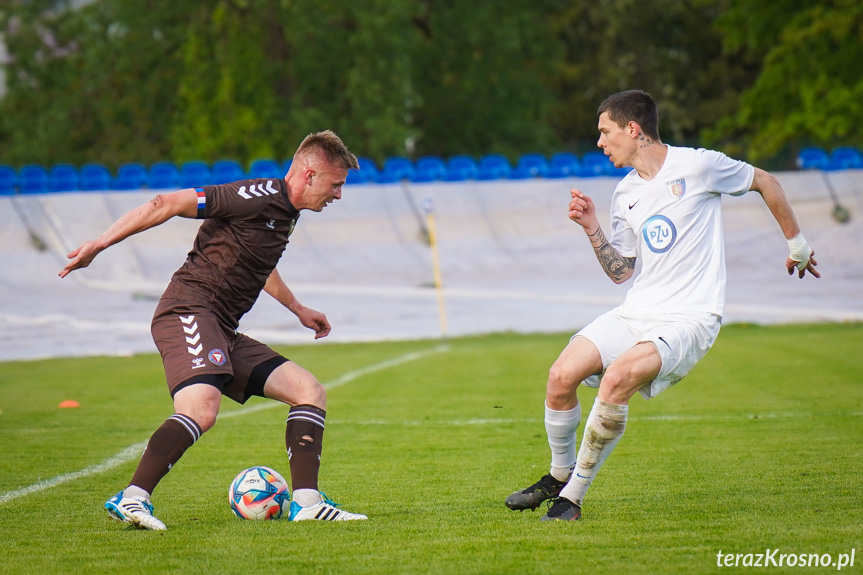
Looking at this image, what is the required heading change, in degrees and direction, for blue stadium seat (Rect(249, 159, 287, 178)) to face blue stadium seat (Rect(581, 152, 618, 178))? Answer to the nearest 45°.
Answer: approximately 90° to its left

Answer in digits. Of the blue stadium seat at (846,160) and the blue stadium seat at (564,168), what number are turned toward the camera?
2

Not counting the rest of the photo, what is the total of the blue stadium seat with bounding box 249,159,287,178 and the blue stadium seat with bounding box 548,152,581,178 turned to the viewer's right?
0

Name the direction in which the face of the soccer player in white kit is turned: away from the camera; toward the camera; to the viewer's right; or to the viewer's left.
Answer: to the viewer's left

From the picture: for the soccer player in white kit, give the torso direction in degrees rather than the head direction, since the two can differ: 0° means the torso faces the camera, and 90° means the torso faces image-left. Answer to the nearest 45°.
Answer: approximately 45°

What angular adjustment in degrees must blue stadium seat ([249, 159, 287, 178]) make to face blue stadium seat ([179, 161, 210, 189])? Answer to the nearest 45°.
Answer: approximately 90° to its right

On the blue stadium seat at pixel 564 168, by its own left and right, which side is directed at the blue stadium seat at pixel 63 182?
right

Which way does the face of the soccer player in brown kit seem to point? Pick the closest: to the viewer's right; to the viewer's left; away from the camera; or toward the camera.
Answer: to the viewer's right

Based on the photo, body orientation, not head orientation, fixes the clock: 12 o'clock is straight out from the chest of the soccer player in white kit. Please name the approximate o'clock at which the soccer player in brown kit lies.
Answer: The soccer player in brown kit is roughly at 1 o'clock from the soccer player in white kit.

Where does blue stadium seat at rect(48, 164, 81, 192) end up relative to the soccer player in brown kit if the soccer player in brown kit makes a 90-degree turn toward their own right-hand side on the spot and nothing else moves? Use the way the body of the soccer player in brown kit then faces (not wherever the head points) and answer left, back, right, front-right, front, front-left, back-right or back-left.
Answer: back

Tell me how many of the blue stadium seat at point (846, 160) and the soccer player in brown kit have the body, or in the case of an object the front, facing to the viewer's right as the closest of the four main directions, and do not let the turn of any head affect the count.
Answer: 1

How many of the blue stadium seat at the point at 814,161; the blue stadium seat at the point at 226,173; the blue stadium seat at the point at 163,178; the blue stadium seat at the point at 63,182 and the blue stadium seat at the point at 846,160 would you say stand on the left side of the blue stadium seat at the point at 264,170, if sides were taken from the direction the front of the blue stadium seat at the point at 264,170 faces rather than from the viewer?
2

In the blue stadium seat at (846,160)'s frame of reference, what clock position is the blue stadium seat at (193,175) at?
the blue stadium seat at (193,175) is roughly at 2 o'clock from the blue stadium seat at (846,160).

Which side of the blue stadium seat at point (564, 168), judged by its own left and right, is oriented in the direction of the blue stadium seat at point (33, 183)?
right
